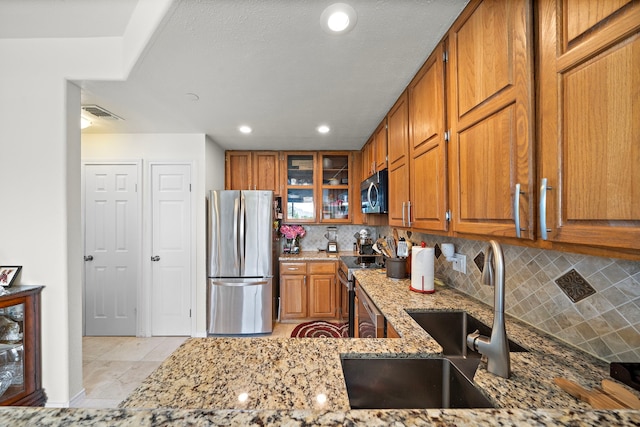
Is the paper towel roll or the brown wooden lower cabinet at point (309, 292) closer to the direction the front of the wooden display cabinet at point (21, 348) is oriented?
the paper towel roll

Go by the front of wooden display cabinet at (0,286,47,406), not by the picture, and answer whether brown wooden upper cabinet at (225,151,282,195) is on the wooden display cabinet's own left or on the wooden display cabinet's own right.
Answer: on the wooden display cabinet's own left

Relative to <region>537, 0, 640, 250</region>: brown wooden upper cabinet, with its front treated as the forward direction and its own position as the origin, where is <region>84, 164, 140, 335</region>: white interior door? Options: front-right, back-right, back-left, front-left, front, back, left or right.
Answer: front-right

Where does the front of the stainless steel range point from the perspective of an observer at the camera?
facing to the left of the viewer

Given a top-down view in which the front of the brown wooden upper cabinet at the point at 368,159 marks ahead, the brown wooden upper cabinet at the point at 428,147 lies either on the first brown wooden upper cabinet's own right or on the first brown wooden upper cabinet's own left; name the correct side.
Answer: on the first brown wooden upper cabinet's own left

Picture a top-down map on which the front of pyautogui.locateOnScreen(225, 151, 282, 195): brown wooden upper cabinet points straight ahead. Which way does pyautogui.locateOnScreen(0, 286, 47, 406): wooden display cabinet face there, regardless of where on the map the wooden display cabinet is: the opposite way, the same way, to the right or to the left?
the same way

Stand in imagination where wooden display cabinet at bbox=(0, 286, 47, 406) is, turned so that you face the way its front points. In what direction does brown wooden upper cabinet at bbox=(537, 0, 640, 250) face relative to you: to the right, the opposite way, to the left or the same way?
the opposite way

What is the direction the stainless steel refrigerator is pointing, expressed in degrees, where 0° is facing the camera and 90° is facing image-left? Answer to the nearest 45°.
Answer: approximately 0°

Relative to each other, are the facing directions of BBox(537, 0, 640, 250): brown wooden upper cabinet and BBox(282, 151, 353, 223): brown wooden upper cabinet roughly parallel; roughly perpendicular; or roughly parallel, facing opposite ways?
roughly perpendicular

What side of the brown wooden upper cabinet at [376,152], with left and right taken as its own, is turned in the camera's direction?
left

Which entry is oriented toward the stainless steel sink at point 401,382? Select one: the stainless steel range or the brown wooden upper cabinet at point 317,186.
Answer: the brown wooden upper cabinet

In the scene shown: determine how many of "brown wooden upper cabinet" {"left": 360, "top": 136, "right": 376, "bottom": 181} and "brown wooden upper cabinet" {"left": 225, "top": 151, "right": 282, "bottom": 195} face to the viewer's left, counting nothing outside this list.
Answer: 1

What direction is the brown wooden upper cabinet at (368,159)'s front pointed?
to the viewer's left
